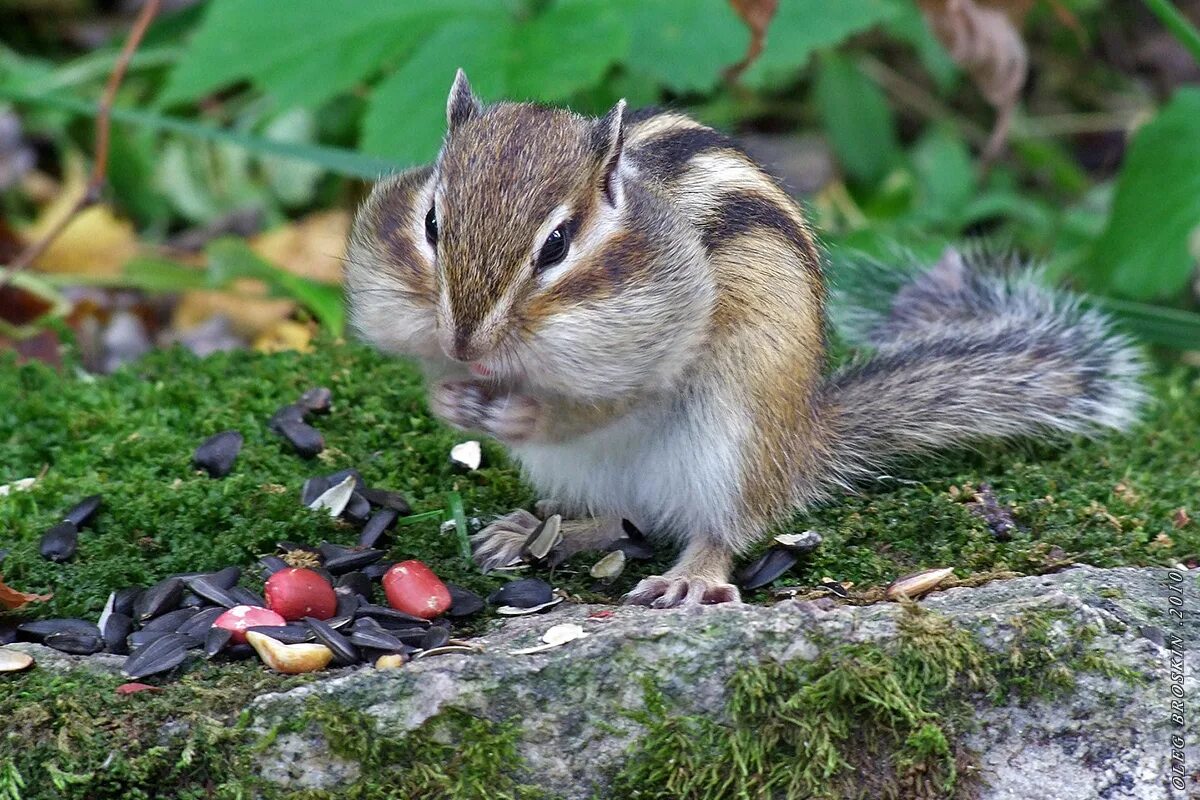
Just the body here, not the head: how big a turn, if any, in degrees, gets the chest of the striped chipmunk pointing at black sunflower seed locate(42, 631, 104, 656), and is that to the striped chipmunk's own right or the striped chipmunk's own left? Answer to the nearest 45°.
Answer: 0° — it already faces it

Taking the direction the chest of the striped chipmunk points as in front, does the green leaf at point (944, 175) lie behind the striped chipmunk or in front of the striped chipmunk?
behind

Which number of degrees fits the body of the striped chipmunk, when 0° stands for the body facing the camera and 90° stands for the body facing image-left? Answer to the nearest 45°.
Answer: approximately 45°

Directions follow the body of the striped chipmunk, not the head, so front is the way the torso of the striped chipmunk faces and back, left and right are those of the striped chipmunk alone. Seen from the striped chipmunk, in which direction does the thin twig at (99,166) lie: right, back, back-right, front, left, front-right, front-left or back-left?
right

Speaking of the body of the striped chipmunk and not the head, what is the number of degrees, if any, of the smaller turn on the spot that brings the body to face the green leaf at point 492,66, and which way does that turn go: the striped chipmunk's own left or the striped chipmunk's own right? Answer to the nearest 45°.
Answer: approximately 135° to the striped chipmunk's own right

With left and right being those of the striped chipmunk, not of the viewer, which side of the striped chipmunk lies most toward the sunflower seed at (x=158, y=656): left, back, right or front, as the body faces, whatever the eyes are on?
front

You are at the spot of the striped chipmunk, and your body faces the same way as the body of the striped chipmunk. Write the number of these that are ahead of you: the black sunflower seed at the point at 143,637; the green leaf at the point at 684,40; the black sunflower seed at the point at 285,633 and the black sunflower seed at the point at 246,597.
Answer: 3

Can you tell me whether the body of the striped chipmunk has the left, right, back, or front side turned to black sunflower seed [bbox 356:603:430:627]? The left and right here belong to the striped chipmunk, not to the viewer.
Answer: front

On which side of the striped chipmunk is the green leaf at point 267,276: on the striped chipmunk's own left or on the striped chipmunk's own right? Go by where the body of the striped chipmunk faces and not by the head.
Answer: on the striped chipmunk's own right

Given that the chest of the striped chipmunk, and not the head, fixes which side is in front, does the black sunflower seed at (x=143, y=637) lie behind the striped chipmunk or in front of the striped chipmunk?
in front

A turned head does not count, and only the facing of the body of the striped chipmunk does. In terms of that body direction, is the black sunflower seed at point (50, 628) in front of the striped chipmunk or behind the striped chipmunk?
in front

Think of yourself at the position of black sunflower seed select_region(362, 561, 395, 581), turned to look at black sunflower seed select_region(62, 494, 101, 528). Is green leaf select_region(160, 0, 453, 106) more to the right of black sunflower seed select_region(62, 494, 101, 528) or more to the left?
right

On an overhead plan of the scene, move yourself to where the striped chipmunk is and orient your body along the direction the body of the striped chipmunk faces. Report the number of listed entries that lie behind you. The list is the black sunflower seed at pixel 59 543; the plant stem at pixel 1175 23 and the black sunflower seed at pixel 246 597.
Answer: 1

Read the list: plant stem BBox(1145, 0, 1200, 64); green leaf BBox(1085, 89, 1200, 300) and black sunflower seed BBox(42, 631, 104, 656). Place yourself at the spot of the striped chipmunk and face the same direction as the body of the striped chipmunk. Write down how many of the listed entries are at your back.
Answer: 2

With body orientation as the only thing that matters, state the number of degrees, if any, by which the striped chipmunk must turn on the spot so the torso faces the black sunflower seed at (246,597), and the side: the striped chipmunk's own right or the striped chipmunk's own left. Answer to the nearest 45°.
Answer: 0° — it already faces it
